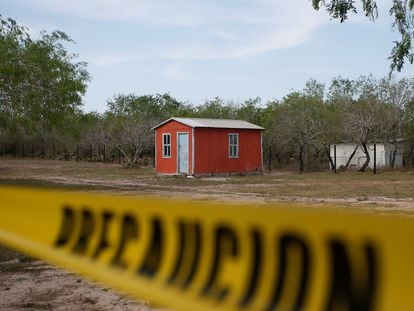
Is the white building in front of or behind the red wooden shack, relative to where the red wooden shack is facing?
behind

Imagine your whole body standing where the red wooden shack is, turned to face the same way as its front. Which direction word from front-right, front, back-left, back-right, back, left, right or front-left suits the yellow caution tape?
front-left

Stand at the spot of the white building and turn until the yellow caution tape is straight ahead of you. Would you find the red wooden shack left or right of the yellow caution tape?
right

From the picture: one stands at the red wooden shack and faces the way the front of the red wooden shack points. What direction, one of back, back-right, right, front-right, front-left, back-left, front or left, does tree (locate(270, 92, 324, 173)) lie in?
back

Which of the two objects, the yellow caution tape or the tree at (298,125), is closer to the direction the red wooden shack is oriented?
the yellow caution tape

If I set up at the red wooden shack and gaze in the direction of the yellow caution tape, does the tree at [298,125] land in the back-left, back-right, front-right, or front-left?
back-left

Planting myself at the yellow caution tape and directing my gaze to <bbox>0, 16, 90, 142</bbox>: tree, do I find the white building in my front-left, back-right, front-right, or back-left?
front-right

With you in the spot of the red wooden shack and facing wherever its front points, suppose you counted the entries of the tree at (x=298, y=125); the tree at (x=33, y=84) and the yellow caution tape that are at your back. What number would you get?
1

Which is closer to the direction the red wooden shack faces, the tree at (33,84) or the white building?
the tree

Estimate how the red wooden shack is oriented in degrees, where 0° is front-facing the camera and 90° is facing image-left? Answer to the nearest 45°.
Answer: approximately 45°
